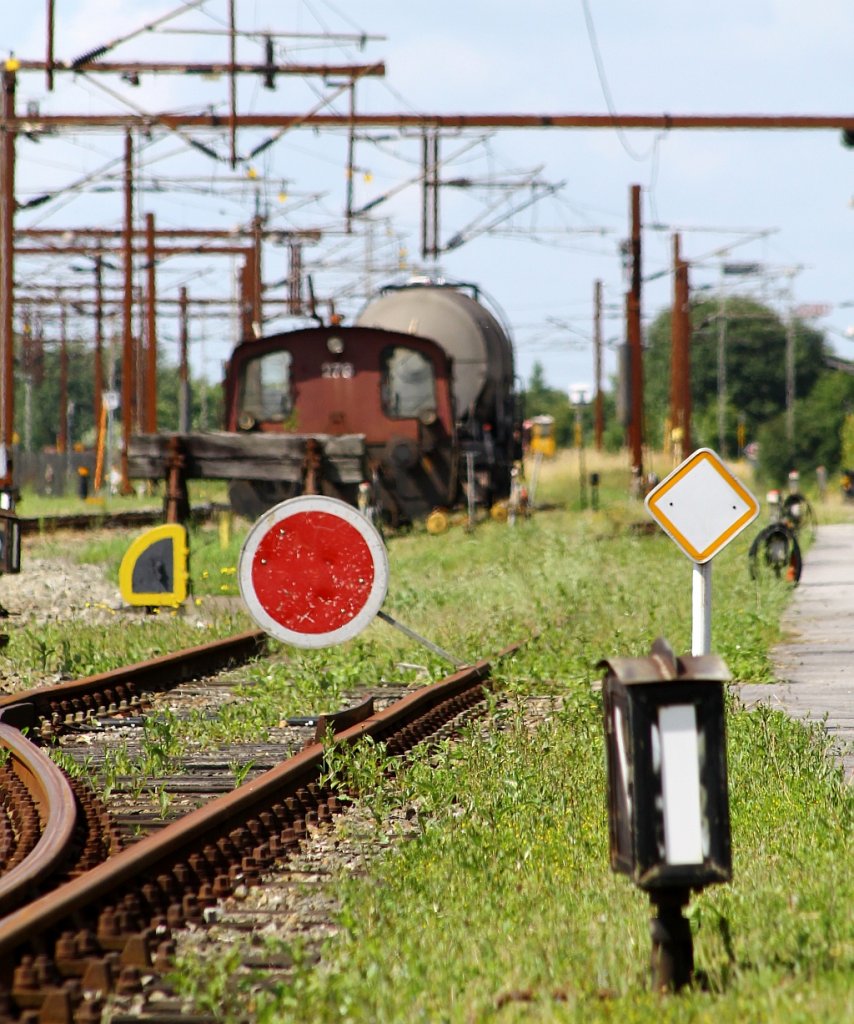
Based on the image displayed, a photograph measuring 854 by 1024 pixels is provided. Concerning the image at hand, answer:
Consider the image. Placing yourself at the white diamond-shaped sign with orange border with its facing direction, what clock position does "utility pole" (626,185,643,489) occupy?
The utility pole is roughly at 6 o'clock from the white diamond-shaped sign with orange border.

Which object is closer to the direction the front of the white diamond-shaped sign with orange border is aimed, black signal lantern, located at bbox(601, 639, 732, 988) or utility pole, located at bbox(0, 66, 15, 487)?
the black signal lantern

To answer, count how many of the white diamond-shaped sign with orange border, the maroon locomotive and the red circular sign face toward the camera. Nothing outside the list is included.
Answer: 3

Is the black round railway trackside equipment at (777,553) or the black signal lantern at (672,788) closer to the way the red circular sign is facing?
the black signal lantern

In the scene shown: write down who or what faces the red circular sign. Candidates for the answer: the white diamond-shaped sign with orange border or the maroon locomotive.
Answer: the maroon locomotive

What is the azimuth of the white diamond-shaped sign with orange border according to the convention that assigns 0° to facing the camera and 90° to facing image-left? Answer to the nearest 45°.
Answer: approximately 0°

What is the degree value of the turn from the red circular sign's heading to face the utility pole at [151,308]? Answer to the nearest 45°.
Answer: approximately 180°

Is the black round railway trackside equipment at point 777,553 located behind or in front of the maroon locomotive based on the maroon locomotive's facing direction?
in front

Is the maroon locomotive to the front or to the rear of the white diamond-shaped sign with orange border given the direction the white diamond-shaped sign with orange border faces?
to the rear

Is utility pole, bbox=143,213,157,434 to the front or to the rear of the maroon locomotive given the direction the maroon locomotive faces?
to the rear
